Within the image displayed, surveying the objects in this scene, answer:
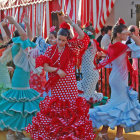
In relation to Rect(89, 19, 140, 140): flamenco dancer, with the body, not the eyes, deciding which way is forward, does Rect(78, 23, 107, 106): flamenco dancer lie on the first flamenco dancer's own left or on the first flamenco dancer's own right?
on the first flamenco dancer's own left
